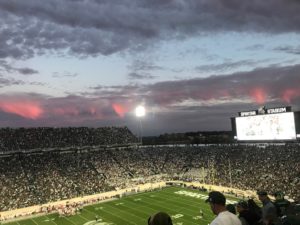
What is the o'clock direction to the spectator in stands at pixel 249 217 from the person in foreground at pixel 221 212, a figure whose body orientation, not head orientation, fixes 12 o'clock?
The spectator in stands is roughly at 2 o'clock from the person in foreground.

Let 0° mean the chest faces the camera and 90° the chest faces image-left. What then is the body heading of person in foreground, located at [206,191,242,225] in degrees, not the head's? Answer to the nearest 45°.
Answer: approximately 135°

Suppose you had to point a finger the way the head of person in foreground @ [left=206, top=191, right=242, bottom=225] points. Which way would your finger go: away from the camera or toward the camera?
away from the camera
